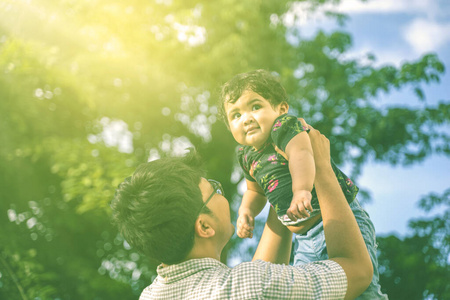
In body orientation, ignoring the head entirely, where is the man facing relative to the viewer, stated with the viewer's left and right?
facing away from the viewer and to the right of the viewer

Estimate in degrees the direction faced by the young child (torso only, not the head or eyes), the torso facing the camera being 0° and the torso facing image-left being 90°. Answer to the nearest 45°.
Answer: approximately 45°

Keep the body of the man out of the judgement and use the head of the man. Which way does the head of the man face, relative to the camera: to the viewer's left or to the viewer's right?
to the viewer's right
